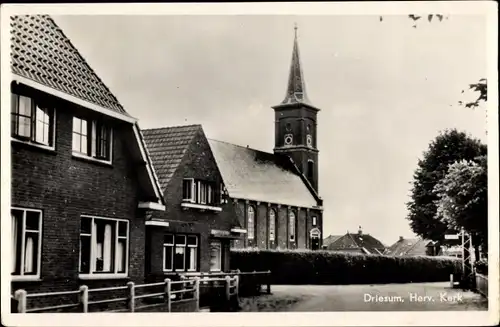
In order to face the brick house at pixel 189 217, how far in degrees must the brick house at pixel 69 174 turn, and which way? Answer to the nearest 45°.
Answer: approximately 90° to its left

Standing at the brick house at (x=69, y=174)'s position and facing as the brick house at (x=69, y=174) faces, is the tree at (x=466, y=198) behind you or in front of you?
in front

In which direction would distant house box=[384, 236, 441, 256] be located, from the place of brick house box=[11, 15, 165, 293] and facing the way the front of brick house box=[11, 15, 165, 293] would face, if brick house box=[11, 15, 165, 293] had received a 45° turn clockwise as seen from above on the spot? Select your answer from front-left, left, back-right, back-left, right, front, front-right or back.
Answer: left

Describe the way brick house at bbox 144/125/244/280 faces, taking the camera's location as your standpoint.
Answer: facing the viewer and to the right of the viewer

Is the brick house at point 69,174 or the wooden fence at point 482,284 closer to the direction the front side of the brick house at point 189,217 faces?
the wooden fence

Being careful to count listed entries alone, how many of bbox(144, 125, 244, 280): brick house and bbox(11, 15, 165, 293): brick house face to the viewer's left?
0

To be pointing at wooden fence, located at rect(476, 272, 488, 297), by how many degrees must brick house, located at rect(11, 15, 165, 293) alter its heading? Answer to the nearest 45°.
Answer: approximately 45° to its left
